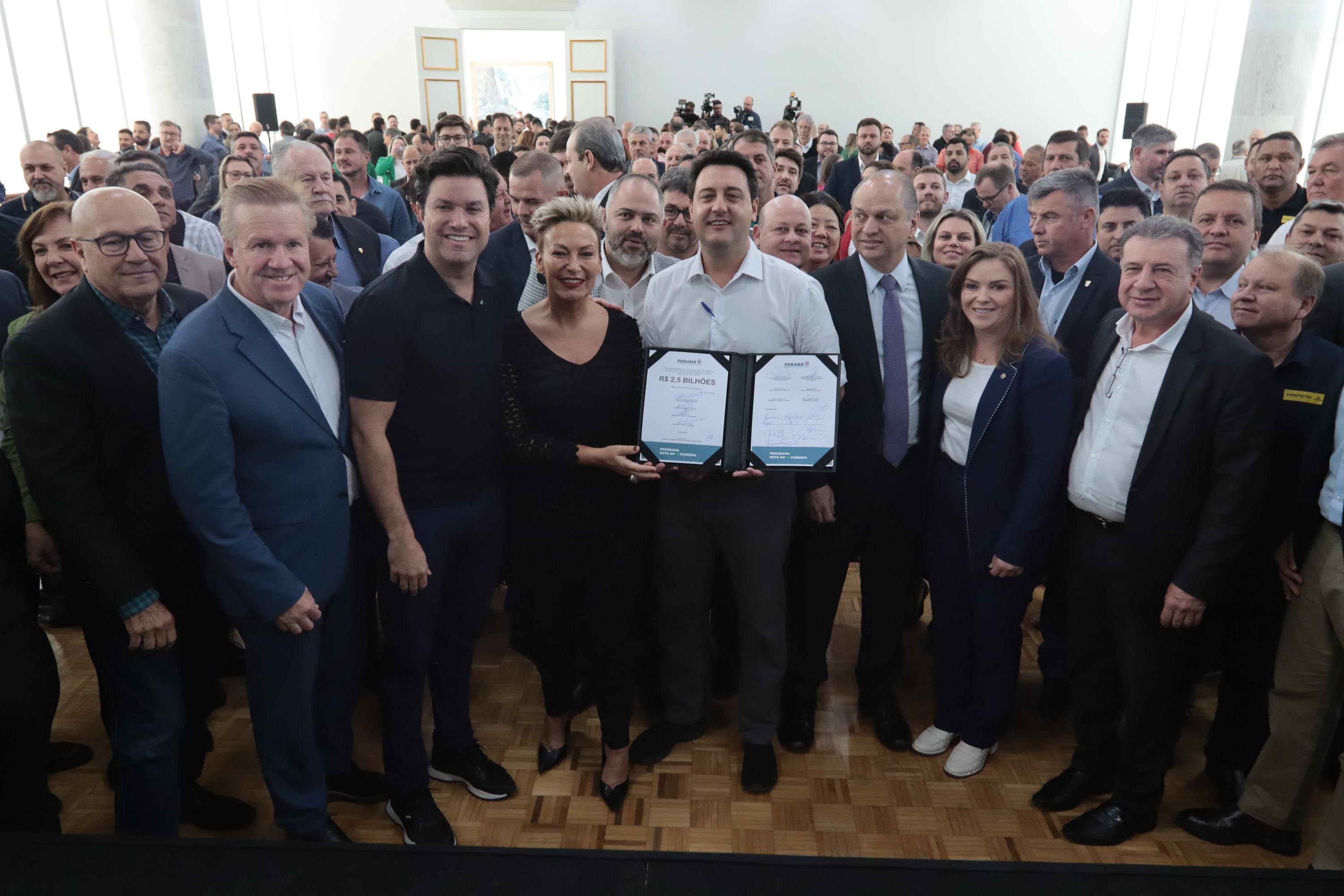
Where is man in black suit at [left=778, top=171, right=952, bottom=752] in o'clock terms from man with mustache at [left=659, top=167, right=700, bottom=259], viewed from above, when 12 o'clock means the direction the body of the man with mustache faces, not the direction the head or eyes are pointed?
The man in black suit is roughly at 11 o'clock from the man with mustache.

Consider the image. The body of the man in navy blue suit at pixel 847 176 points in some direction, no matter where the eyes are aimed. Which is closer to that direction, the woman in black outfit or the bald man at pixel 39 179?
the woman in black outfit

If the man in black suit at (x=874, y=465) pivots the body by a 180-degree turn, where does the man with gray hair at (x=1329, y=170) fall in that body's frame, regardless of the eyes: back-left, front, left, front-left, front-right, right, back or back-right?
front-right

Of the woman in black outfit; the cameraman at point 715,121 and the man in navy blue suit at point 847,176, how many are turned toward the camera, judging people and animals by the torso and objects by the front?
3

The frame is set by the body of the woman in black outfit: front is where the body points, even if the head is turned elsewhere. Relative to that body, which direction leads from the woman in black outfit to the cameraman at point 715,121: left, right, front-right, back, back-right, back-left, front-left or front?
back

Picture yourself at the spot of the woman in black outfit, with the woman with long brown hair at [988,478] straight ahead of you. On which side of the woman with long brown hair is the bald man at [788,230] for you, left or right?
left

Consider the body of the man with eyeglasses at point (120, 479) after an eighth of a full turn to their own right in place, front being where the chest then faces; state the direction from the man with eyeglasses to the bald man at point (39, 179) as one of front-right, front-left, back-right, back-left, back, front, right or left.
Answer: back
